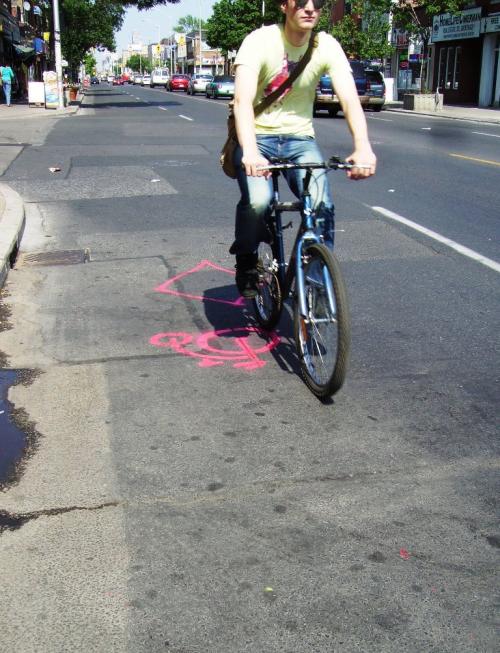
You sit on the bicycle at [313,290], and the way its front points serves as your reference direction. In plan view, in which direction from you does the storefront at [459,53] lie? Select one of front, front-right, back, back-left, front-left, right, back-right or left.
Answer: back

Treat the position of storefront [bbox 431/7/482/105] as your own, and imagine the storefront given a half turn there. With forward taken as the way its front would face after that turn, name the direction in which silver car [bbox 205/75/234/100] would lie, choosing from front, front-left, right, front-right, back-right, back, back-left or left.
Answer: back-left

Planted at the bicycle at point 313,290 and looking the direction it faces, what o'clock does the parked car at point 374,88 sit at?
The parked car is roughly at 6 o'clock from the bicycle.

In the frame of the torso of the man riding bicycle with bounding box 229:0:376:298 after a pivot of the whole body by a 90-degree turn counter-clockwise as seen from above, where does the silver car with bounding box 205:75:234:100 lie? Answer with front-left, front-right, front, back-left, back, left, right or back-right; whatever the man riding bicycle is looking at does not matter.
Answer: left

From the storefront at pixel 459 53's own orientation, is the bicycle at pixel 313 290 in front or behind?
in front

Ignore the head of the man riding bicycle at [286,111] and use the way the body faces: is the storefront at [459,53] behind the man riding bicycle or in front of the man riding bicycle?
behind

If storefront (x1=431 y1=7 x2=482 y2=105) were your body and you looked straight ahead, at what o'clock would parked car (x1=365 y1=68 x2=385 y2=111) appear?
The parked car is roughly at 11 o'clock from the storefront.

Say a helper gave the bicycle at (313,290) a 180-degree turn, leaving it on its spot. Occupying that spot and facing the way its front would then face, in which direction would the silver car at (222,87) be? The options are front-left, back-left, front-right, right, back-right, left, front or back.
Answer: front

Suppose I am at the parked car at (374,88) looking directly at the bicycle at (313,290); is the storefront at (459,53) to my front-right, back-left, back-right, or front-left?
back-left

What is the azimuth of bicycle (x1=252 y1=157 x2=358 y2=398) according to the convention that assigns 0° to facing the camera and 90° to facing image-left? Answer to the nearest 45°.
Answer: approximately 0°

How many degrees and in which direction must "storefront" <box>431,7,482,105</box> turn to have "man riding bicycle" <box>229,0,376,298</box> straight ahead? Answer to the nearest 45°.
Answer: approximately 45° to its left
